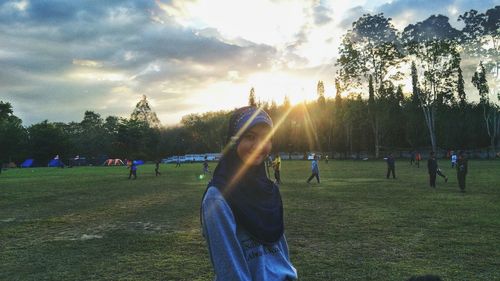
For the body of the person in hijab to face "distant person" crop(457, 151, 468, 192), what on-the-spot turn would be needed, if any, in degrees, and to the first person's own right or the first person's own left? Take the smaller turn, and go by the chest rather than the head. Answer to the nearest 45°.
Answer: approximately 90° to the first person's own left

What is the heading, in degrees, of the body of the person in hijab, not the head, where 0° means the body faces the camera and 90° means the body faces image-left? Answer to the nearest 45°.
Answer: approximately 315°

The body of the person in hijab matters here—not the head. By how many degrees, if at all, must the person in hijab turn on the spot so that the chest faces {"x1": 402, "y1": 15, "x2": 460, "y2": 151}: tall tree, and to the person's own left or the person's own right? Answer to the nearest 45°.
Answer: approximately 90° to the person's own left
